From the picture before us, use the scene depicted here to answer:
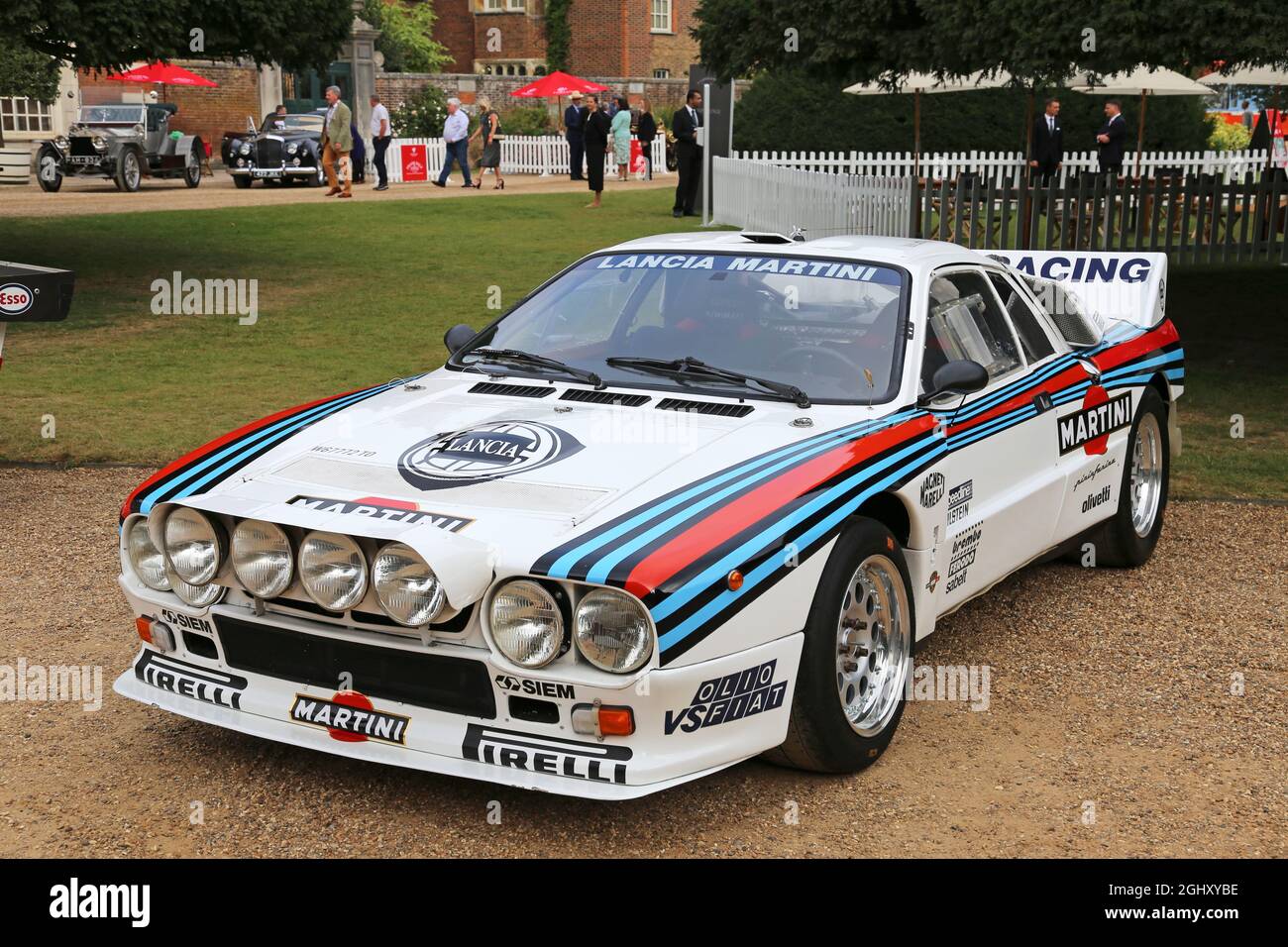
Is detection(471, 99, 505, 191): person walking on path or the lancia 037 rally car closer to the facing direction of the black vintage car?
the lancia 037 rally car

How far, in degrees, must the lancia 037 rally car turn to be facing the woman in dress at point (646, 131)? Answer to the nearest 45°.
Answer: approximately 135° to its right

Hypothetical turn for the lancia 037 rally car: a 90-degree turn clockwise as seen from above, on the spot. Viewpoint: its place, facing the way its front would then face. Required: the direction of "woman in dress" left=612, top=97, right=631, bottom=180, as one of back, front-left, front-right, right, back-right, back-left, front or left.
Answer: front-right

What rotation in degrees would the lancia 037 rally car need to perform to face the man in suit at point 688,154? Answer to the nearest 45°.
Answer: approximately 135° to its right

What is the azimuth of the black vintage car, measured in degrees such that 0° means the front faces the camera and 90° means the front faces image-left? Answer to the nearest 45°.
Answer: approximately 0°

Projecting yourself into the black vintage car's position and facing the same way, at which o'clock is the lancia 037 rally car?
The lancia 037 rally car is roughly at 12 o'clock from the black vintage car.

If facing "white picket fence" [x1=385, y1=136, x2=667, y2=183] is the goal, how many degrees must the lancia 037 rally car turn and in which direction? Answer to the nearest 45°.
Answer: approximately 135° to its right

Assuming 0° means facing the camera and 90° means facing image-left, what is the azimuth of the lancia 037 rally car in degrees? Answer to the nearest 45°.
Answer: approximately 45°

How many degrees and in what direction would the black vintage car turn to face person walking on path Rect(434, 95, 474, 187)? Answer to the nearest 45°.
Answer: approximately 90° to its left

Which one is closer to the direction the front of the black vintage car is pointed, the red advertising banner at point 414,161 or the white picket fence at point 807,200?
the white picket fence
